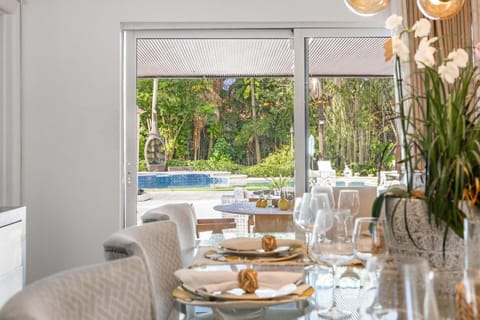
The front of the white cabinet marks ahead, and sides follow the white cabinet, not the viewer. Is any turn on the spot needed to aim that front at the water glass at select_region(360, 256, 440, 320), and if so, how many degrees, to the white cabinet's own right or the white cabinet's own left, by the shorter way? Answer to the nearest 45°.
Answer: approximately 45° to the white cabinet's own right

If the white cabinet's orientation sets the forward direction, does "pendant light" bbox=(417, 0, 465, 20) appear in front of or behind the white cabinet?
in front

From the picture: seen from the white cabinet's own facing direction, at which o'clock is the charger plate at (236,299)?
The charger plate is roughly at 1 o'clock from the white cabinet.

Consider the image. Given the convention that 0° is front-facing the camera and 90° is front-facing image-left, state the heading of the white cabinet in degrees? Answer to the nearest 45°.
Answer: approximately 315°

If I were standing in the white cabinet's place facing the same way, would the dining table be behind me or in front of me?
in front

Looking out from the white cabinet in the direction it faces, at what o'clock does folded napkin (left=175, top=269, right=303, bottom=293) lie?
The folded napkin is roughly at 1 o'clock from the white cabinet.
